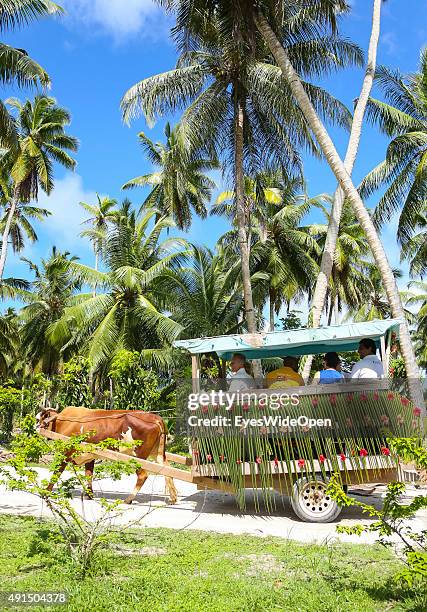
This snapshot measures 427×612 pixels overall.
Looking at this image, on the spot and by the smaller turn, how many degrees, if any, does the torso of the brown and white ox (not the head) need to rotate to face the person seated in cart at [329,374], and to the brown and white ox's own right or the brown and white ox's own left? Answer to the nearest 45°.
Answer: approximately 135° to the brown and white ox's own left

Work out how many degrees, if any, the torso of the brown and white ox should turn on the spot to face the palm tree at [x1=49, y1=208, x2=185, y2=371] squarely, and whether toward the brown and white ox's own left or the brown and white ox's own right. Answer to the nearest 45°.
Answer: approximately 90° to the brown and white ox's own right

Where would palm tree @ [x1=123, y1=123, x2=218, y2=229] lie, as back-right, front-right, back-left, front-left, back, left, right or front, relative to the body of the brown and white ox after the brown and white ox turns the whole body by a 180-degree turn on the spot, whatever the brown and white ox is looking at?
left

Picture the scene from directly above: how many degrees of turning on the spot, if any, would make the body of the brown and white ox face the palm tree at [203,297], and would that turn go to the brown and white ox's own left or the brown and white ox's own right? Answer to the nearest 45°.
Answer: approximately 90° to the brown and white ox's own right

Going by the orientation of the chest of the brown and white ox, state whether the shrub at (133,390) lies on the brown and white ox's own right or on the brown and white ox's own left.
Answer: on the brown and white ox's own right

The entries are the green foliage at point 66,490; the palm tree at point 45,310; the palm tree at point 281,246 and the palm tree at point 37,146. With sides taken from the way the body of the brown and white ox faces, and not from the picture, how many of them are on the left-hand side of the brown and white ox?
1

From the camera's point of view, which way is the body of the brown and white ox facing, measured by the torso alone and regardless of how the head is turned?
to the viewer's left
